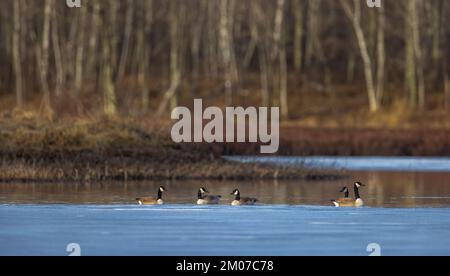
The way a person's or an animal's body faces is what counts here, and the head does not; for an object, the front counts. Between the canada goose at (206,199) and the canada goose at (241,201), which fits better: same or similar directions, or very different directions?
same or similar directions

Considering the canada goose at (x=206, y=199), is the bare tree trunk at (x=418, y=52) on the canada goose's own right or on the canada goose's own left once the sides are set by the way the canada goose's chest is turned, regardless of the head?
on the canada goose's own right

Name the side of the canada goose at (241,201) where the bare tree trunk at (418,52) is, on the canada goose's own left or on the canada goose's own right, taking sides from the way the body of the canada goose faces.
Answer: on the canada goose's own right

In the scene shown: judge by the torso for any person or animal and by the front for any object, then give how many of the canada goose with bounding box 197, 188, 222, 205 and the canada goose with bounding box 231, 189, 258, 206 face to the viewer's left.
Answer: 2

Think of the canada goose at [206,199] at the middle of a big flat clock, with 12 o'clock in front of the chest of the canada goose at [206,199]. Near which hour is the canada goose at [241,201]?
the canada goose at [241,201] is roughly at 6 o'clock from the canada goose at [206,199].

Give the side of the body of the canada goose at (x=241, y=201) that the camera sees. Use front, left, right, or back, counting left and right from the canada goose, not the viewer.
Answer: left

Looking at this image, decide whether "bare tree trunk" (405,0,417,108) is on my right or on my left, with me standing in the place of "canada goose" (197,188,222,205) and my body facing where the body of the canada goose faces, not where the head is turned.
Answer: on my right

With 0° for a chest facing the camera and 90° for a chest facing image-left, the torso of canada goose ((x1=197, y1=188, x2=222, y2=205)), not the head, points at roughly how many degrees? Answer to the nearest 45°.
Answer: approximately 90°

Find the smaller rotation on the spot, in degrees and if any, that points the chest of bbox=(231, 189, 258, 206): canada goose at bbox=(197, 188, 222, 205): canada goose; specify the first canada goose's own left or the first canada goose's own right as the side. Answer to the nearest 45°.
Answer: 0° — it already faces it

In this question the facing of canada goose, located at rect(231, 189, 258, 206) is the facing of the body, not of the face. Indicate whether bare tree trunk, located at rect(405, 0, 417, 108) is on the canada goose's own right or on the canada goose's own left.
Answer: on the canada goose's own right
